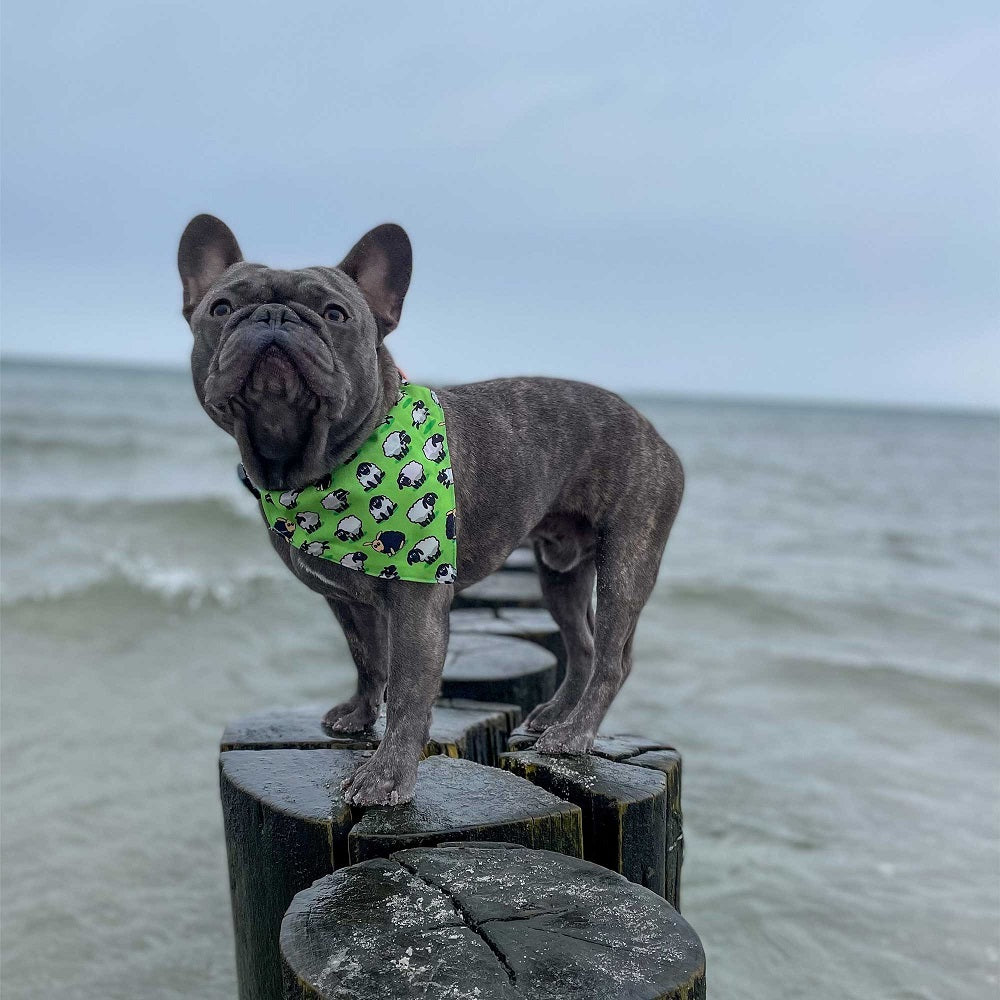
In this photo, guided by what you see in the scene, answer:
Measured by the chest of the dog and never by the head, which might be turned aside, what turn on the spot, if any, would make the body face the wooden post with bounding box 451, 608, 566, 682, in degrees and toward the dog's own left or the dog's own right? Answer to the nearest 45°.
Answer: approximately 135° to the dog's own right

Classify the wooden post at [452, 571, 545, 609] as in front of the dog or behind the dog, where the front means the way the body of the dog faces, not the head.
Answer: behind

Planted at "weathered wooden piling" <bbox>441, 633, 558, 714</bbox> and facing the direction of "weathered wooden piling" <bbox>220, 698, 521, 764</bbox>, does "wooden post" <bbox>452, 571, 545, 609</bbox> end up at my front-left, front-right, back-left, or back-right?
back-right

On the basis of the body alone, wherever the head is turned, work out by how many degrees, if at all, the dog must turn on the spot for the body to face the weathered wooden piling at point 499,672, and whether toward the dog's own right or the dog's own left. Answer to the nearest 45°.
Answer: approximately 135° to the dog's own right

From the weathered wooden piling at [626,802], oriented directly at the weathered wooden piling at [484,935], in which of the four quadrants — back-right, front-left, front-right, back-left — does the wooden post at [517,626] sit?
back-right

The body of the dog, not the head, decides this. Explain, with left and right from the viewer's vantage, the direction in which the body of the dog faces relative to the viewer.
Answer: facing the viewer and to the left of the viewer
